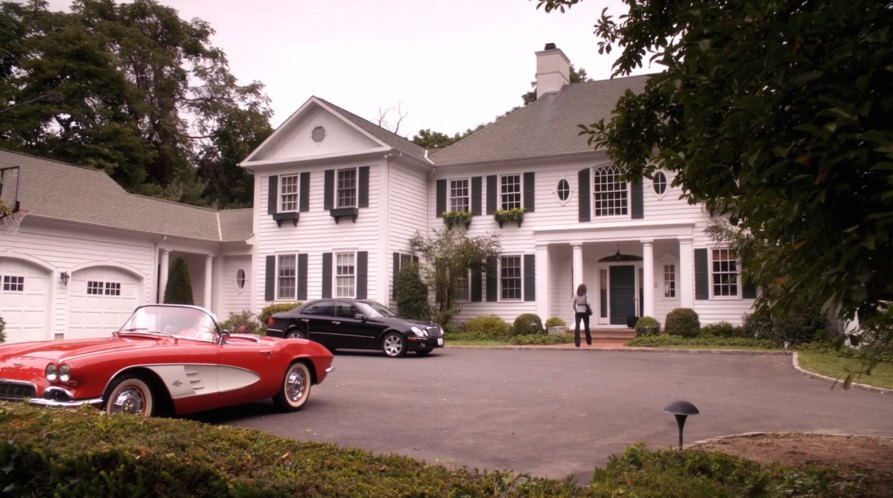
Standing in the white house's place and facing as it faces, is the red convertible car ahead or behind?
ahead

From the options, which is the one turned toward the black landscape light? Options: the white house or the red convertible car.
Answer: the white house

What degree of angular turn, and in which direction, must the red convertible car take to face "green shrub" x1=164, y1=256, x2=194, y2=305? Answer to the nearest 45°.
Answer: approximately 135° to its right

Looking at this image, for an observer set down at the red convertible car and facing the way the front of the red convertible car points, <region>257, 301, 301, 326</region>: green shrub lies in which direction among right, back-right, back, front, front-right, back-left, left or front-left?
back-right

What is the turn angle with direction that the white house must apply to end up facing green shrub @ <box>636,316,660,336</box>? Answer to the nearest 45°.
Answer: approximately 45° to its left

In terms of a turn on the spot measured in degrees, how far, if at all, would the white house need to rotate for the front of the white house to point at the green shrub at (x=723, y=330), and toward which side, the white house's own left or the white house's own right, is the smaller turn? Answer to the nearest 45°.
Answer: approximately 45° to the white house's own left

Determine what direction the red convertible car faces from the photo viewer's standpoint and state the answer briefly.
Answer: facing the viewer and to the left of the viewer

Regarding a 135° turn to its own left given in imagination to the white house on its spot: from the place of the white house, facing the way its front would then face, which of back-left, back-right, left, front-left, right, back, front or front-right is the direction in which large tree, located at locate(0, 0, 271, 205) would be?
left

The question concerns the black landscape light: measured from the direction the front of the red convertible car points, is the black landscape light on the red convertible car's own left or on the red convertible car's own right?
on the red convertible car's own left

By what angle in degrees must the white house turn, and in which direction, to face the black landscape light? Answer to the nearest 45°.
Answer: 0° — it already faces it

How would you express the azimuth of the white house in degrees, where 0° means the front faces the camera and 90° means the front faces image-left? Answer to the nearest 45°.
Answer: approximately 0°

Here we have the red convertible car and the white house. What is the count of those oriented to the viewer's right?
0

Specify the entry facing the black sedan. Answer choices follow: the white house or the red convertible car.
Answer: the white house

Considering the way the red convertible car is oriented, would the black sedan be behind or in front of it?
behind

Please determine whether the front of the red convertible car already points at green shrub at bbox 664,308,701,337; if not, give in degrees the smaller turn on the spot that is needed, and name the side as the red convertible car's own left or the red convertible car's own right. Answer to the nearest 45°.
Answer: approximately 180°

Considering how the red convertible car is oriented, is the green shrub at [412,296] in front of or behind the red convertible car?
behind
